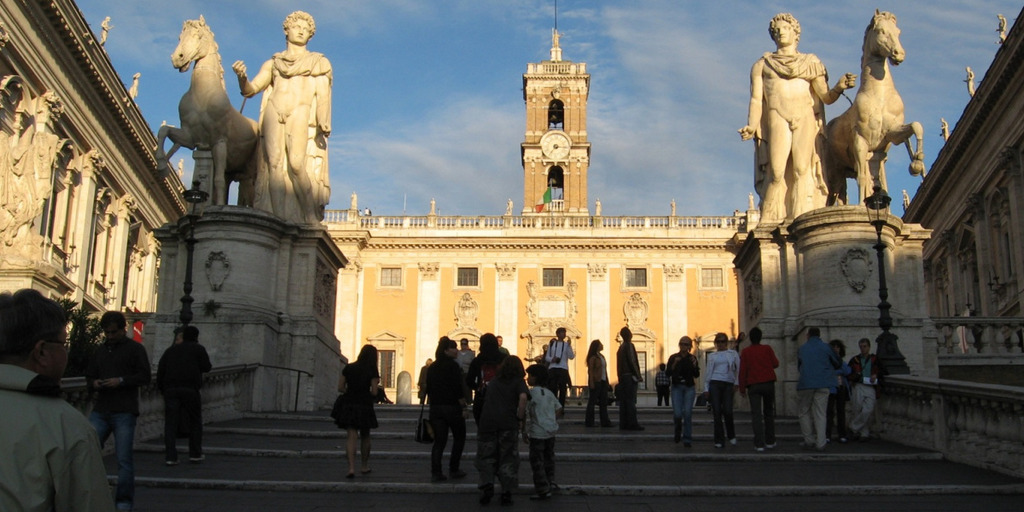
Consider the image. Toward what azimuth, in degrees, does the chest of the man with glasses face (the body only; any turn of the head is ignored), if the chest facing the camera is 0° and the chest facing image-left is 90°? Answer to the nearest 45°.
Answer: approximately 225°

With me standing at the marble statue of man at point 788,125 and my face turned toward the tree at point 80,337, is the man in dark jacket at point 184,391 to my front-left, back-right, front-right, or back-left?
front-left

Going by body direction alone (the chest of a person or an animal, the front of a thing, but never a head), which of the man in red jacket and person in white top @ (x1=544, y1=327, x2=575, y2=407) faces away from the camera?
the man in red jacket

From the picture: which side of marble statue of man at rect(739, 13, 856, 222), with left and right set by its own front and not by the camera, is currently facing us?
front

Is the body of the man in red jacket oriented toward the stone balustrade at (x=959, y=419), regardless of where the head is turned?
no

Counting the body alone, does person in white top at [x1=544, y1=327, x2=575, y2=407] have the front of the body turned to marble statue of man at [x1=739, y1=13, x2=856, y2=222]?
no

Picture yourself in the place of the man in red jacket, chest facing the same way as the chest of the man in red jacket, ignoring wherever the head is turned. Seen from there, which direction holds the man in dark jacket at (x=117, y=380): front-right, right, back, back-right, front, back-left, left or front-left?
back-left

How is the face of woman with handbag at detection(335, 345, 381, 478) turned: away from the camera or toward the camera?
away from the camera

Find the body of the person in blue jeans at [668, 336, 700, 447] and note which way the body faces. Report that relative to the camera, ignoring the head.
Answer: toward the camera

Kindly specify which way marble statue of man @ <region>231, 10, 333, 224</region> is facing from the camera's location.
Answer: facing the viewer

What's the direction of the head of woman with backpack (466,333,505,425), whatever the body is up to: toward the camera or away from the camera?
away from the camera

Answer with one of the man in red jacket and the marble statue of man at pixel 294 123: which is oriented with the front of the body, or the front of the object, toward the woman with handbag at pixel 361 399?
the marble statue of man

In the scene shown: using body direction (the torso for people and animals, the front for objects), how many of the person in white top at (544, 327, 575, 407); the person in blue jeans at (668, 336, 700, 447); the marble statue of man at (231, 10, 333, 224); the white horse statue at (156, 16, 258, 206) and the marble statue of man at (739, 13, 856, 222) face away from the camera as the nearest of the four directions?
0

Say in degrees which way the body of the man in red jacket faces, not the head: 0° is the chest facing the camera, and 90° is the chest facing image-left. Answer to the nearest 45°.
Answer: approximately 180°

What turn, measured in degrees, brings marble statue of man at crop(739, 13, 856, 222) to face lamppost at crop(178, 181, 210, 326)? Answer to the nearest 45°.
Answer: approximately 45° to its right

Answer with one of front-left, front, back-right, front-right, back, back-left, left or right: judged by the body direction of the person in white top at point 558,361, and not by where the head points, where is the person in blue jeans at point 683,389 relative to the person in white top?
front-left

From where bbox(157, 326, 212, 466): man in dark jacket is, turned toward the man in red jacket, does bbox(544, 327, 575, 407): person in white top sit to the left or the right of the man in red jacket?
left
